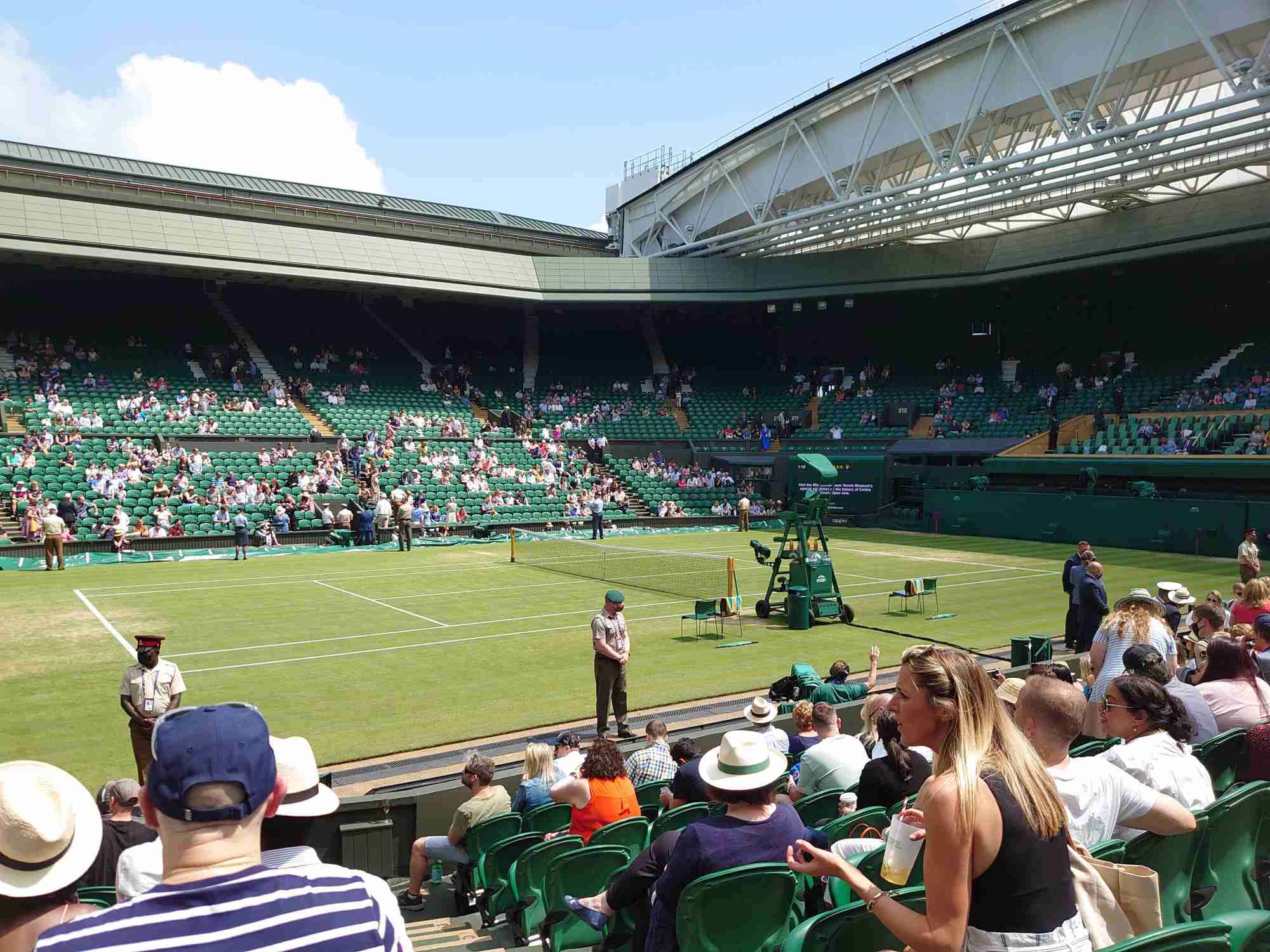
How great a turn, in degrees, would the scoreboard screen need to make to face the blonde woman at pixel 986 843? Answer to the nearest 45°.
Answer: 0° — it already faces them

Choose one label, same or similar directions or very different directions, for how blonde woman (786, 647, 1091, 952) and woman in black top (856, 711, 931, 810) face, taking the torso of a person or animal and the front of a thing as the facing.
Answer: same or similar directions

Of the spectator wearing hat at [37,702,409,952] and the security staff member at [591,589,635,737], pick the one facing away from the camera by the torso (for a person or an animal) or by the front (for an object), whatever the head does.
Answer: the spectator wearing hat

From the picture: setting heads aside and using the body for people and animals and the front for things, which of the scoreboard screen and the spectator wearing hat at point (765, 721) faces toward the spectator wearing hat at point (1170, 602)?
the scoreboard screen

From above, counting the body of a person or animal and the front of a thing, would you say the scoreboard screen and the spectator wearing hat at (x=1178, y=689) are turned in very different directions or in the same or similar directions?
very different directions

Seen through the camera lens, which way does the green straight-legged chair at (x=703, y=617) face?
facing away from the viewer and to the left of the viewer

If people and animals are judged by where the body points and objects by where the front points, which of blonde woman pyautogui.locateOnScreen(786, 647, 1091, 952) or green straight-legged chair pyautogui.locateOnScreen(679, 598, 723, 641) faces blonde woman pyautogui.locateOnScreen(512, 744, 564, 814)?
blonde woman pyautogui.locateOnScreen(786, 647, 1091, 952)

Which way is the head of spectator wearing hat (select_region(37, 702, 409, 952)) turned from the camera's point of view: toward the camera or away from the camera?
away from the camera

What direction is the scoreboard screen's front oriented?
toward the camera

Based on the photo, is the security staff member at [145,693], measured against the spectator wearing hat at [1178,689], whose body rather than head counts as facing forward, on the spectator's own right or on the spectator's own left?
on the spectator's own left

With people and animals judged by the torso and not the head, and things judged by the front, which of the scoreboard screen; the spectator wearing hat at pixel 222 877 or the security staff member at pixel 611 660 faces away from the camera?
the spectator wearing hat

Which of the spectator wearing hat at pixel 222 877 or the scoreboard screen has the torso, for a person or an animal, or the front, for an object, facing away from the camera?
the spectator wearing hat

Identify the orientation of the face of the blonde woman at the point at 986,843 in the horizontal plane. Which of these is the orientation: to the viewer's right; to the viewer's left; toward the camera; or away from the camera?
to the viewer's left

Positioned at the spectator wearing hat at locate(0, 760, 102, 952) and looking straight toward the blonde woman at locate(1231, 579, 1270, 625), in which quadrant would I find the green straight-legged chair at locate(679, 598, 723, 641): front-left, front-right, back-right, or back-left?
front-left
